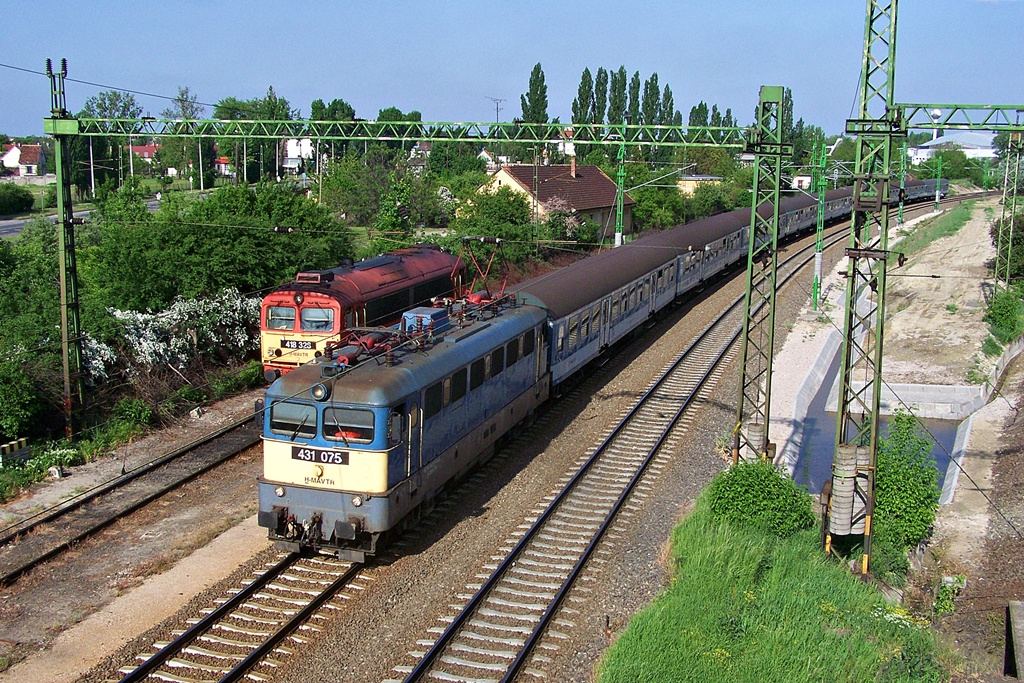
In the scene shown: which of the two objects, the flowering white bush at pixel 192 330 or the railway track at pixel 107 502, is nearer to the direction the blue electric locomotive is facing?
the railway track

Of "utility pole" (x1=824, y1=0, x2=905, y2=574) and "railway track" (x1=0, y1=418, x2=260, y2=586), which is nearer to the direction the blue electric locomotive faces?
the railway track

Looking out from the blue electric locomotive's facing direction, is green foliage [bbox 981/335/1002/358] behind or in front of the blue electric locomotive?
behind

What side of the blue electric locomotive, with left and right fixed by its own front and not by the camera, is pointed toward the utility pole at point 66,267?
right

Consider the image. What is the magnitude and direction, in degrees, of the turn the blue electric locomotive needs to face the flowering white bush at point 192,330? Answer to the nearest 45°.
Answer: approximately 135° to its right

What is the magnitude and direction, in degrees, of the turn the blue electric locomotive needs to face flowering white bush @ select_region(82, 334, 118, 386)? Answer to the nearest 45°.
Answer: approximately 90° to its right

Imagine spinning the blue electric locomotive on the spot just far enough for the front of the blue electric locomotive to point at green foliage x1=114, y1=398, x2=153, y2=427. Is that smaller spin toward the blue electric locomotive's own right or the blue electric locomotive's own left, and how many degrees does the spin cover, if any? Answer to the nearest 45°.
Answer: approximately 90° to the blue electric locomotive's own right

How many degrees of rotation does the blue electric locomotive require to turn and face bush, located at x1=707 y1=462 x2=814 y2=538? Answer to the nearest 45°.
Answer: approximately 135° to its left

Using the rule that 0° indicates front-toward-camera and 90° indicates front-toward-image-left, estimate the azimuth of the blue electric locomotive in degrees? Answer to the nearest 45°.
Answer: approximately 45°

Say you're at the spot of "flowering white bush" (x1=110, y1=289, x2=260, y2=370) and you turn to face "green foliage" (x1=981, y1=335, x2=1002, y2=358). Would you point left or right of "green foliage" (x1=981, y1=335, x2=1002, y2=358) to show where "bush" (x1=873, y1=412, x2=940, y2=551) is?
right
